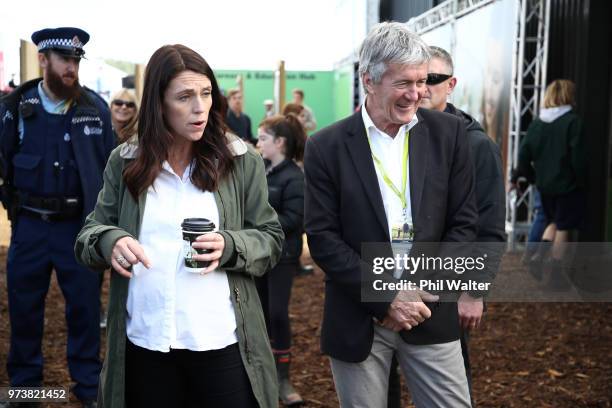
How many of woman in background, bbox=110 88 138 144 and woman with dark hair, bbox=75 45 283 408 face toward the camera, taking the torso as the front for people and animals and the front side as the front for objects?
2

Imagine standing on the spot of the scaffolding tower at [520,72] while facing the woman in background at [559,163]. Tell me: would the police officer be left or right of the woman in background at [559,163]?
right

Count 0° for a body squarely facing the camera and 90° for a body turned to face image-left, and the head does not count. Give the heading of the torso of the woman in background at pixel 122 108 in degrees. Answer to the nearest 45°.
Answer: approximately 0°

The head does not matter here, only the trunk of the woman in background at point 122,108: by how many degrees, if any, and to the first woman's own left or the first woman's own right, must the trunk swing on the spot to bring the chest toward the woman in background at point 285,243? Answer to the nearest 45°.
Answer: approximately 45° to the first woman's own left

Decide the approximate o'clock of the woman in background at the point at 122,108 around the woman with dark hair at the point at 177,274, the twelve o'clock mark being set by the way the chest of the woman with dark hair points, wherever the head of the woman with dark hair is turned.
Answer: The woman in background is roughly at 6 o'clock from the woman with dark hair.

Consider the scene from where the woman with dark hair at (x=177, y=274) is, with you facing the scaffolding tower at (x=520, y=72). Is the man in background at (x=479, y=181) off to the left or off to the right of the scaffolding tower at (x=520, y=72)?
right

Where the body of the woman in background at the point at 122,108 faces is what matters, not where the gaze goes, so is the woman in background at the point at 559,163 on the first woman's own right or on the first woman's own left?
on the first woman's own left

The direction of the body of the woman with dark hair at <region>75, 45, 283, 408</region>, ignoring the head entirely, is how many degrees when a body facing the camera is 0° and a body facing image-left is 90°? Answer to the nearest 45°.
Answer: approximately 0°

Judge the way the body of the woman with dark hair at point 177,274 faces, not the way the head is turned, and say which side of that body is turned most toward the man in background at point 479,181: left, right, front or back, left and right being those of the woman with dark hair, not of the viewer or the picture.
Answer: left
